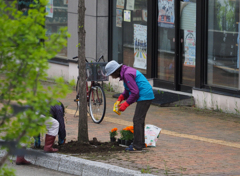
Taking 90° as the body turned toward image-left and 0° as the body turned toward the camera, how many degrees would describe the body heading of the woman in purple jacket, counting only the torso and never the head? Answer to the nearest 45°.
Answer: approximately 90°

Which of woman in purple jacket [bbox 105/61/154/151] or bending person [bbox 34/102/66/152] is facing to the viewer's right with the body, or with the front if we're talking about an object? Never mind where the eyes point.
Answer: the bending person

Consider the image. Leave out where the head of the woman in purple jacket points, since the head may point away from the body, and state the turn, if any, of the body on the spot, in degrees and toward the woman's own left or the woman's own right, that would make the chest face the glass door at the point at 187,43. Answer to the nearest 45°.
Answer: approximately 90° to the woman's own right

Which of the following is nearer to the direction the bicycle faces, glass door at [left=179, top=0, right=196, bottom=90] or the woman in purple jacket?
the woman in purple jacket

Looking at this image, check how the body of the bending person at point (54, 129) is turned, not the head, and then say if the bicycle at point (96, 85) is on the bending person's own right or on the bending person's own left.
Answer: on the bending person's own left

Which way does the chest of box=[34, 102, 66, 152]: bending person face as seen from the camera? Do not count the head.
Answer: to the viewer's right

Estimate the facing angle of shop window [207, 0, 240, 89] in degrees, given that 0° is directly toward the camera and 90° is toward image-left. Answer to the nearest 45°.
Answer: approximately 45°

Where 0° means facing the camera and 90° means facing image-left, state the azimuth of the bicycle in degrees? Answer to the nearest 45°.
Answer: approximately 315°

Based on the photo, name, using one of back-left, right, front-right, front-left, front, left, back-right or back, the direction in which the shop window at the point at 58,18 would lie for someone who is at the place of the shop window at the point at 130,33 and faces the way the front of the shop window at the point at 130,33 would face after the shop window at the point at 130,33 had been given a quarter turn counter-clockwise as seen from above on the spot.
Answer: back

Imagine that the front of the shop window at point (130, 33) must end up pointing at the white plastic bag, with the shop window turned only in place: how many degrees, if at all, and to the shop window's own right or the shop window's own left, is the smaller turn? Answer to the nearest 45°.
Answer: approximately 45° to the shop window's own left

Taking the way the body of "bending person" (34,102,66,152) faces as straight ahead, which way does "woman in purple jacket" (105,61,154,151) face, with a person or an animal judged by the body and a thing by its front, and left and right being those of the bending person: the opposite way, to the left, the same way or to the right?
the opposite way

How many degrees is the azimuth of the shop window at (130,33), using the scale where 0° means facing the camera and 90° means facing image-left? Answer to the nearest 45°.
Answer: approximately 45°

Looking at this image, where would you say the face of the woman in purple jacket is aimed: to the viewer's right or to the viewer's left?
to the viewer's left

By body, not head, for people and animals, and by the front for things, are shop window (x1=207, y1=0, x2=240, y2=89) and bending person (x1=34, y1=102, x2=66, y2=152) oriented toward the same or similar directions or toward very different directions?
very different directions
